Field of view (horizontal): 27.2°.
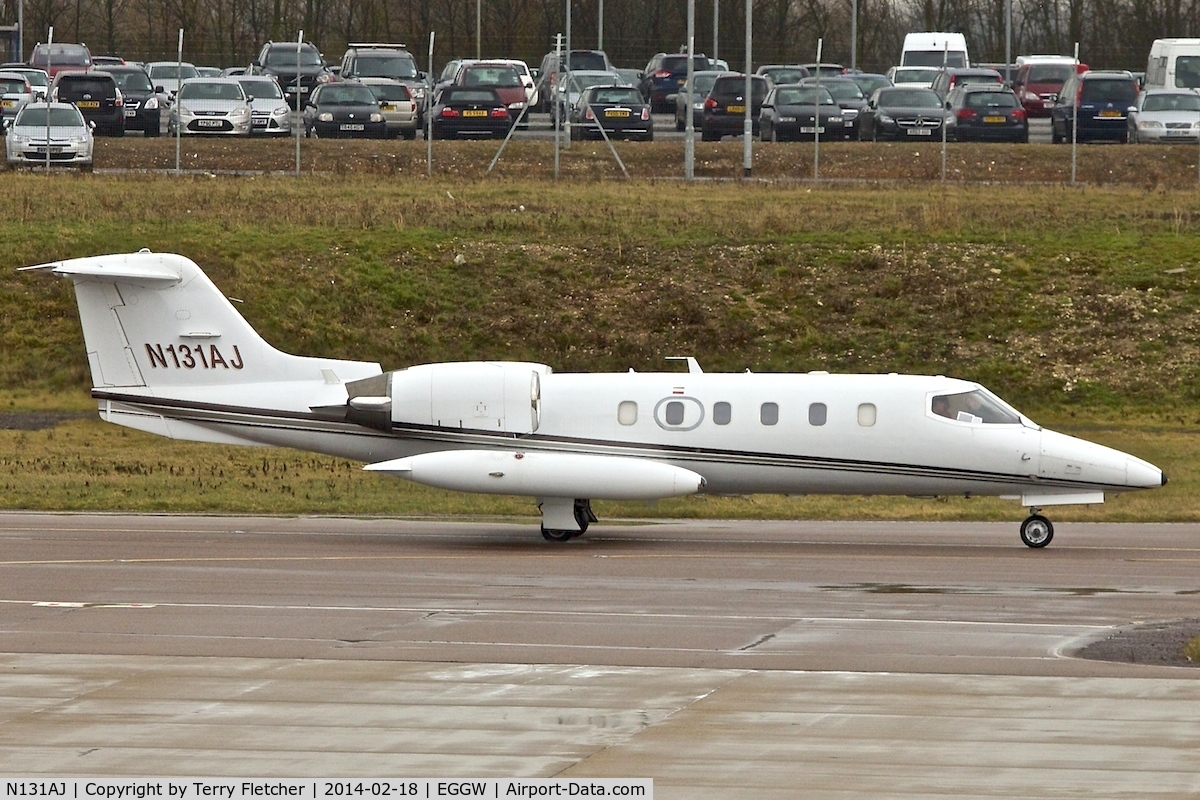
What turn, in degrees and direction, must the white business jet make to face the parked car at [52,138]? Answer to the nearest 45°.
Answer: approximately 135° to its left

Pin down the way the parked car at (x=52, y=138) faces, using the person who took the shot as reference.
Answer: facing the viewer

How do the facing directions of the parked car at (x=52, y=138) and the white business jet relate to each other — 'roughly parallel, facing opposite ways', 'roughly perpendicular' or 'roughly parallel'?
roughly perpendicular

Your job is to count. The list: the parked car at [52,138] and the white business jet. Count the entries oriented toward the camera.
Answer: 1

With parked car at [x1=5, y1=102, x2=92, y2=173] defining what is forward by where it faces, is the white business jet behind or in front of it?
in front

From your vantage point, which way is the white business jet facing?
to the viewer's right
